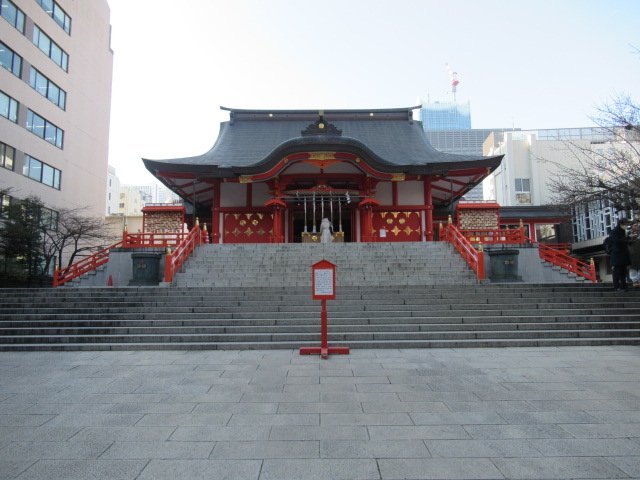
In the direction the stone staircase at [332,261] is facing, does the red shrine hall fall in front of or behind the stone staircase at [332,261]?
behind

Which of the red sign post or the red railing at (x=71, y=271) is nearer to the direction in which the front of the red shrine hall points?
the red sign post

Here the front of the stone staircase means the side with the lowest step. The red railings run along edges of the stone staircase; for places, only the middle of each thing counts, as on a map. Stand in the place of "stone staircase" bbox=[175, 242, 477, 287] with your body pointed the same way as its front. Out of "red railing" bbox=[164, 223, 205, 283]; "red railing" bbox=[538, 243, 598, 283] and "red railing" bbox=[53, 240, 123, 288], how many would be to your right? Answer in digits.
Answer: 2

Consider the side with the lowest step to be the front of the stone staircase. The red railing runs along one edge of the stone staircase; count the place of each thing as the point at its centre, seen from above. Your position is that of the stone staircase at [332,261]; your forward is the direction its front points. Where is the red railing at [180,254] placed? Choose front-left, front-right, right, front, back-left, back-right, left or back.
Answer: right

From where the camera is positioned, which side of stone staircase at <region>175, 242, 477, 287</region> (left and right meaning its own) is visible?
front

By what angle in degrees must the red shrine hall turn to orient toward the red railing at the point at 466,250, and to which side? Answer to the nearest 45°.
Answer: approximately 45° to its left

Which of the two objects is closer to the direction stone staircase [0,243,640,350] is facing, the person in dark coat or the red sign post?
the red sign post

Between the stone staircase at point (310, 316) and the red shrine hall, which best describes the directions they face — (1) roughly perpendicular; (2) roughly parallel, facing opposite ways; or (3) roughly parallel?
roughly parallel

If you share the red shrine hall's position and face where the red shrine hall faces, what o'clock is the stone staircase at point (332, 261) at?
The stone staircase is roughly at 12 o'clock from the red shrine hall.

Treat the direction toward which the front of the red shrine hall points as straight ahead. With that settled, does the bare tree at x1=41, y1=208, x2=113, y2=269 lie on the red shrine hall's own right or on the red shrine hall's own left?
on the red shrine hall's own right

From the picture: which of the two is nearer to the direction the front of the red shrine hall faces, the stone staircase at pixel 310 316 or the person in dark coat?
the stone staircase

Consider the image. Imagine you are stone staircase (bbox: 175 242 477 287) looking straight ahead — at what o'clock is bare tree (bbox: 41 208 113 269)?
The bare tree is roughly at 4 o'clock from the stone staircase.

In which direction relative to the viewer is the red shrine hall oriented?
toward the camera
